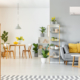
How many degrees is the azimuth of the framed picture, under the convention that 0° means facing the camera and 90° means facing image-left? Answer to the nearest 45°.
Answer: approximately 0°
